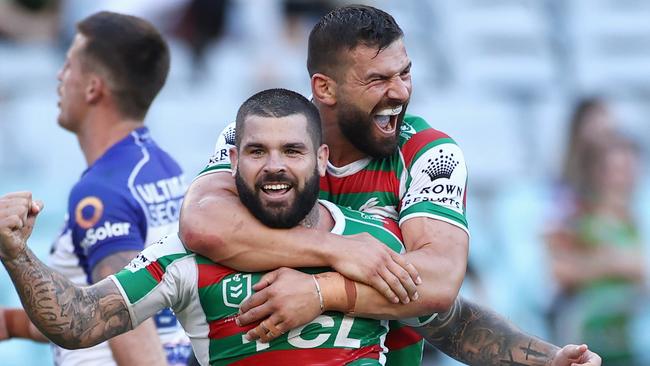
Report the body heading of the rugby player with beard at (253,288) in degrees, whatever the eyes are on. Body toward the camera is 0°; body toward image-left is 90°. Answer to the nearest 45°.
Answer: approximately 0°

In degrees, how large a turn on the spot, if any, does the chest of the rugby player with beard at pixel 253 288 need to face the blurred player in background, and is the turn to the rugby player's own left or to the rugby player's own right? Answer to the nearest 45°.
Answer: approximately 135° to the rugby player's own right

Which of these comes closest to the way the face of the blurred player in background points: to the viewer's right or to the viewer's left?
to the viewer's left
